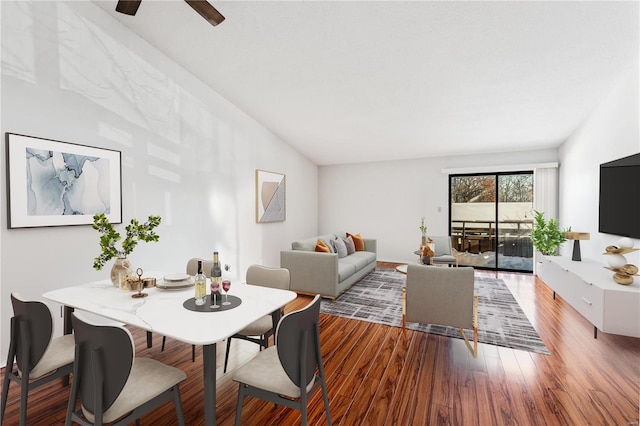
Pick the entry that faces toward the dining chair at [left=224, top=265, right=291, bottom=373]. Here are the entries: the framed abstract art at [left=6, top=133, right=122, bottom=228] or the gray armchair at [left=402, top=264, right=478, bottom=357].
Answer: the framed abstract art

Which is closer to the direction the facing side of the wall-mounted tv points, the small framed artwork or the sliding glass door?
the small framed artwork

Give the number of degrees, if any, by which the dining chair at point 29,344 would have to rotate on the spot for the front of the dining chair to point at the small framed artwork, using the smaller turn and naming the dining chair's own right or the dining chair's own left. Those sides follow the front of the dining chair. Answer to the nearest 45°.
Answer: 0° — it already faces it

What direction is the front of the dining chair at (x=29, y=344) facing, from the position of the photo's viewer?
facing away from the viewer and to the right of the viewer

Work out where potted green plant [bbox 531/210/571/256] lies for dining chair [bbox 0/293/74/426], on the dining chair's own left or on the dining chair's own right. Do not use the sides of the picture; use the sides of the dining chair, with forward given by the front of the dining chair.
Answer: on the dining chair's own right

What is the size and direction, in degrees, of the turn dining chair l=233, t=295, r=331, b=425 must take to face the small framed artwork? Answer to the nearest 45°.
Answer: approximately 45° to its right

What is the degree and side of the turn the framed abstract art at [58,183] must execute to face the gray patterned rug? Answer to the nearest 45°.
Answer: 0° — it already faces it

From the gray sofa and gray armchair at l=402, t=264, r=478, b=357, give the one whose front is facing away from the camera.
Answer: the gray armchair

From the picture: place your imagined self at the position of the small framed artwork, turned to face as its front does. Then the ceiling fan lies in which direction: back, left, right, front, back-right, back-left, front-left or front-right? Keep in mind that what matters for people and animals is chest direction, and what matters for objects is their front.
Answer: front-right

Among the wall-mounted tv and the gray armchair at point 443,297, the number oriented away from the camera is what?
1

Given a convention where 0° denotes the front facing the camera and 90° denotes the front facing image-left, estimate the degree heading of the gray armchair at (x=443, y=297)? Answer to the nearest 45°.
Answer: approximately 180°
